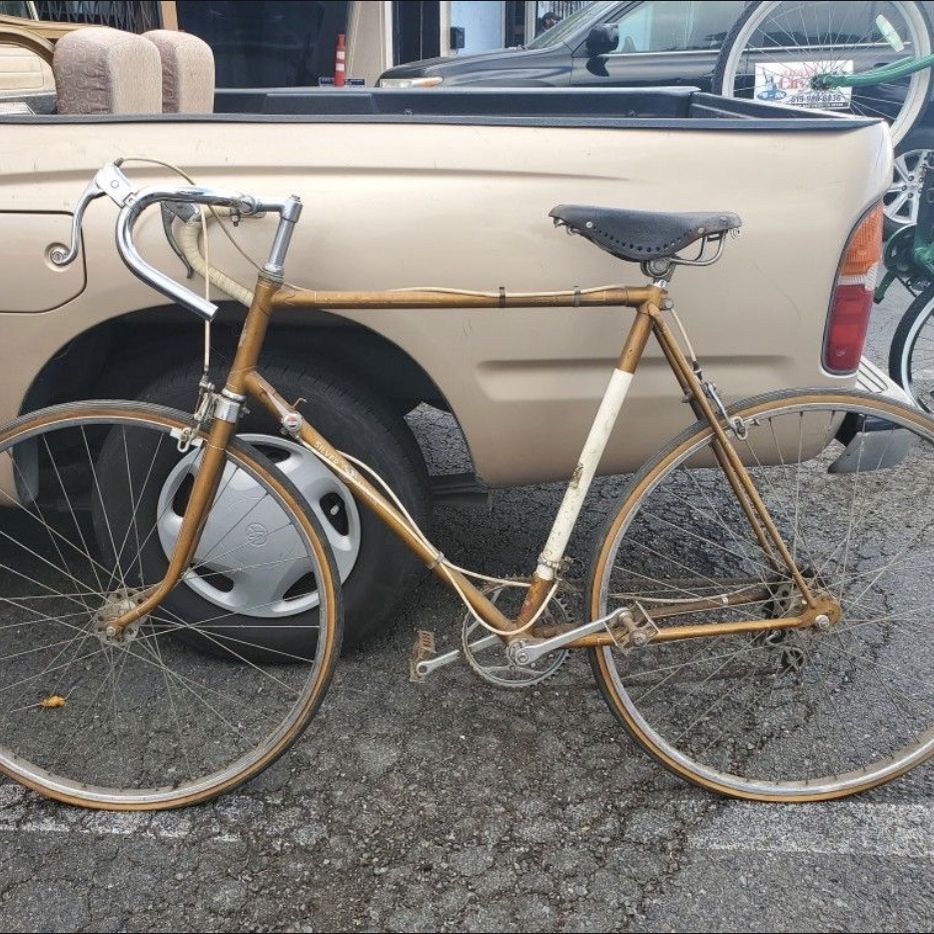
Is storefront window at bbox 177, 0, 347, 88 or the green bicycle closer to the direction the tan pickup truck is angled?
the storefront window

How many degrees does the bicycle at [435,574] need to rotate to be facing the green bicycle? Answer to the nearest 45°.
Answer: approximately 135° to its right

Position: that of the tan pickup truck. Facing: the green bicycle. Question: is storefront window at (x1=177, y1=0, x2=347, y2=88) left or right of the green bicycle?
left

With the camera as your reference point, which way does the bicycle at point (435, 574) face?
facing to the left of the viewer

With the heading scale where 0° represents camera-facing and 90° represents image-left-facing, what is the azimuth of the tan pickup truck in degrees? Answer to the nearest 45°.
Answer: approximately 90°

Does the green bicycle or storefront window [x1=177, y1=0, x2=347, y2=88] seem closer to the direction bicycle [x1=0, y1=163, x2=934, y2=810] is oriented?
the storefront window

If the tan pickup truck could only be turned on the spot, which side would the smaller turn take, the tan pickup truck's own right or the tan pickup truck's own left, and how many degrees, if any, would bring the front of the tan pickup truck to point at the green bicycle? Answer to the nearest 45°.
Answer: approximately 135° to the tan pickup truck's own right

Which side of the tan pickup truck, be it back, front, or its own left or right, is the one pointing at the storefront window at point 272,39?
right

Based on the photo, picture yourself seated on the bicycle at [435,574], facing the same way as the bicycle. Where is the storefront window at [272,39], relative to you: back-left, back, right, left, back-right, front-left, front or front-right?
right
